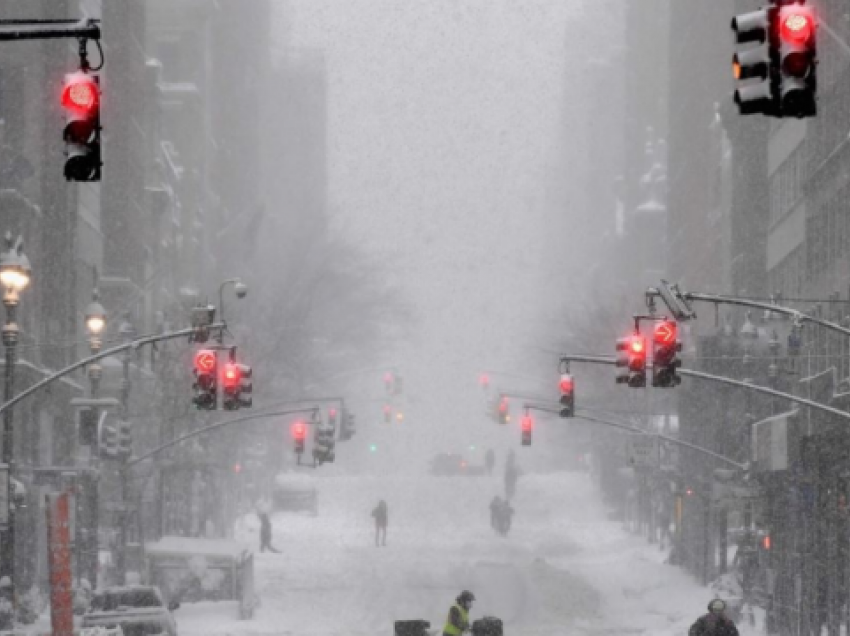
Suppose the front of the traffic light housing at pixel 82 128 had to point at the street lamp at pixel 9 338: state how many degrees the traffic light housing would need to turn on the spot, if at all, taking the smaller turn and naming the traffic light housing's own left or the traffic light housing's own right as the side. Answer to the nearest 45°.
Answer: approximately 180°

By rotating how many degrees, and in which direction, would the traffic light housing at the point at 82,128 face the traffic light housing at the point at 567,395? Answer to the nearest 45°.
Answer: approximately 180°

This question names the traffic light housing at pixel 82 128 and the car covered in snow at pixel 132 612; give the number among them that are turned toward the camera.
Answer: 2

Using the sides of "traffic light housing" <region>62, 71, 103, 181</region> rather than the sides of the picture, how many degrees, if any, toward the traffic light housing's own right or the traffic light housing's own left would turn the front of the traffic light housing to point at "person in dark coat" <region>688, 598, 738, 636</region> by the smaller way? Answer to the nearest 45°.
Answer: approximately 135° to the traffic light housing's own left

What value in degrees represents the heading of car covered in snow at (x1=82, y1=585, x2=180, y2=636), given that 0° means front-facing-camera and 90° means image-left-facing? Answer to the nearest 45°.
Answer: approximately 0°
